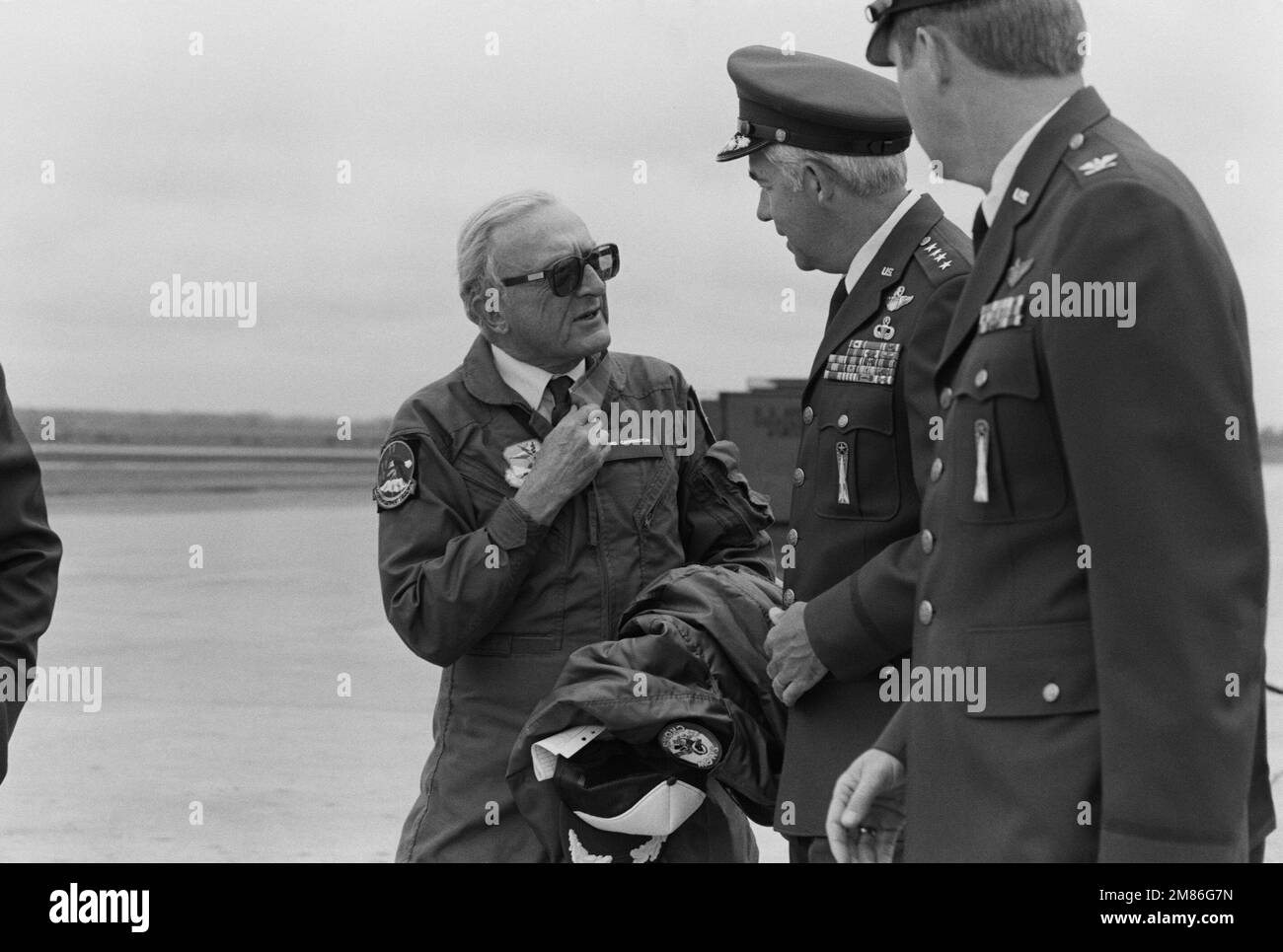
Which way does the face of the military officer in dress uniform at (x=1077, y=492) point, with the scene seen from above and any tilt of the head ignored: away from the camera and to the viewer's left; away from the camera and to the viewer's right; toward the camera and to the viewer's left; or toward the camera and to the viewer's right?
away from the camera and to the viewer's left

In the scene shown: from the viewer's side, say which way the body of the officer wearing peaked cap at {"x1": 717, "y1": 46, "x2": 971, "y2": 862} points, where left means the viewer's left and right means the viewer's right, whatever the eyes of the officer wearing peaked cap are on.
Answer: facing the viewer and to the left of the viewer

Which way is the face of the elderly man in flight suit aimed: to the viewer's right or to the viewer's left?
to the viewer's right

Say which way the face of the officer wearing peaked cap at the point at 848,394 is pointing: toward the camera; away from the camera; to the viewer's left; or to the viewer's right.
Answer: to the viewer's left

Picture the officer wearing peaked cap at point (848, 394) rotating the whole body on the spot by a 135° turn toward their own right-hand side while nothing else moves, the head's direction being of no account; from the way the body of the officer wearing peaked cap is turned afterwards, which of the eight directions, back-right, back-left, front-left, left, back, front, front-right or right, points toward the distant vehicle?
front

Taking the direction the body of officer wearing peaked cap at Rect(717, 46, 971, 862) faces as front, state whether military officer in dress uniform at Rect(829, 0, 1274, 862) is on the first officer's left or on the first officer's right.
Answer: on the first officer's left
